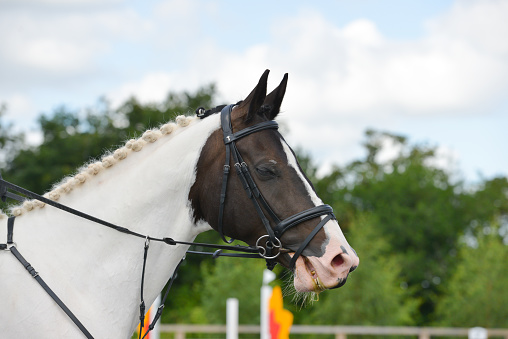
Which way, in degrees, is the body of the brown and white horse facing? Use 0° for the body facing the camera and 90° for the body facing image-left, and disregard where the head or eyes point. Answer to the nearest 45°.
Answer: approximately 270°
